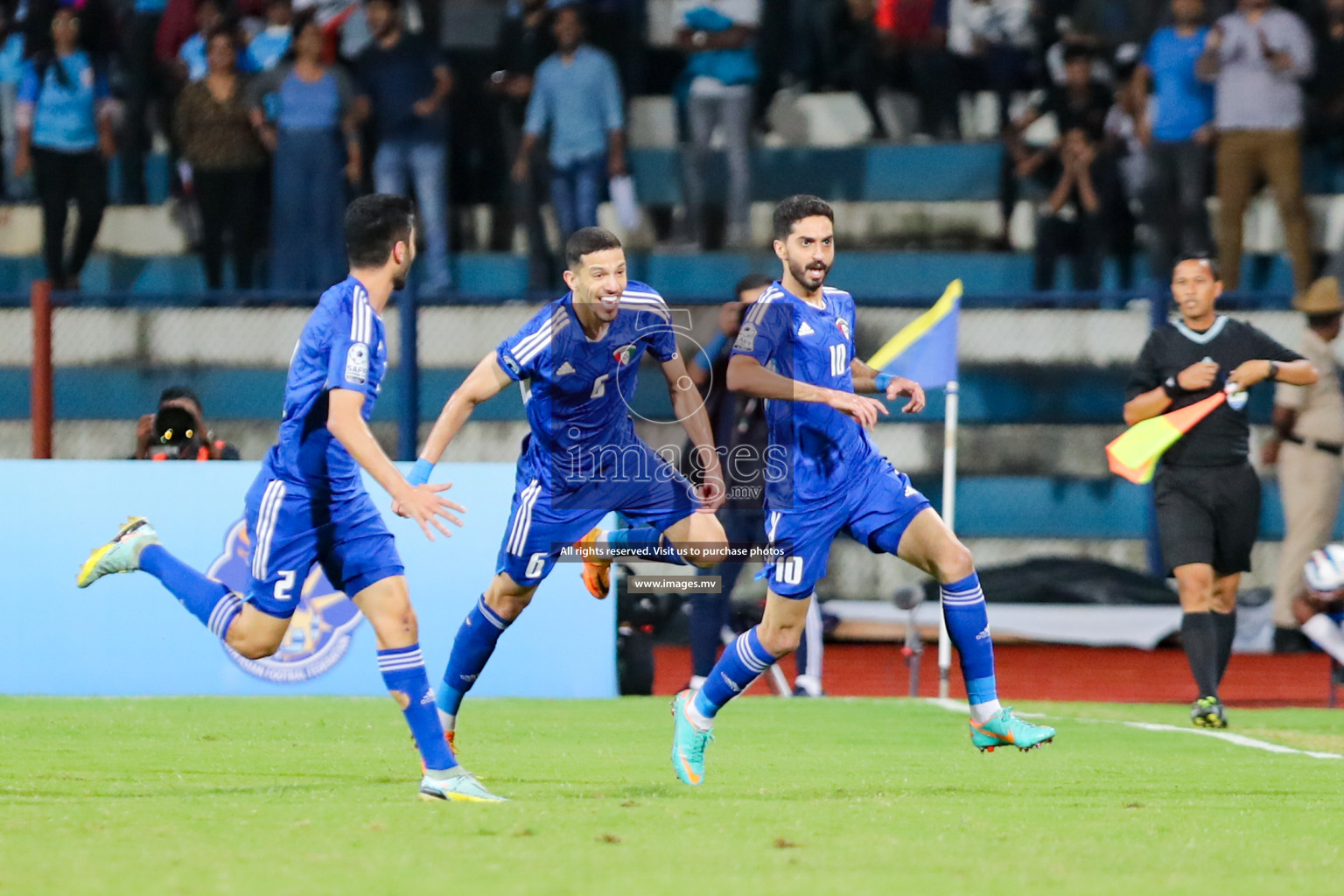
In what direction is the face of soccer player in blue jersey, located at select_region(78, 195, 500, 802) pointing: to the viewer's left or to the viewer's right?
to the viewer's right

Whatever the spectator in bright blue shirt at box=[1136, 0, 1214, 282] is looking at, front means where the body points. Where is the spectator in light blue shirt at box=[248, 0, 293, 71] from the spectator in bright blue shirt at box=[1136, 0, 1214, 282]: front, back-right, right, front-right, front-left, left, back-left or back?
right

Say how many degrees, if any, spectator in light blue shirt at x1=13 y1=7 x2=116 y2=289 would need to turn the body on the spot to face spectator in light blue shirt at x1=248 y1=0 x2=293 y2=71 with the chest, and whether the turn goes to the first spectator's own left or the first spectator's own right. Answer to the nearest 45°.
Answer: approximately 90° to the first spectator's own left

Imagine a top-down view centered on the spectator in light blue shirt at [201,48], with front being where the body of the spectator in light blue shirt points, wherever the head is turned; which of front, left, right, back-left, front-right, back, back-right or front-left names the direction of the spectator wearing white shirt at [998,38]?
left

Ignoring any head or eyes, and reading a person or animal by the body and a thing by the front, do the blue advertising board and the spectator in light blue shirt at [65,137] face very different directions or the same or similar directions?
same or similar directions

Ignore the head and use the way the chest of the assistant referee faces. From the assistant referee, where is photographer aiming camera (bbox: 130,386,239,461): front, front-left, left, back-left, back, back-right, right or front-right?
right

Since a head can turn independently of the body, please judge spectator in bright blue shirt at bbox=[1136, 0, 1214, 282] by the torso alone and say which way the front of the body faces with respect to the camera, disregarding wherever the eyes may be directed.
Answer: toward the camera

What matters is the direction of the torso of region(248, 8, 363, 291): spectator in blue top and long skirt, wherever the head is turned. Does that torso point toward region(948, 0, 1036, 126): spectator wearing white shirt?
no

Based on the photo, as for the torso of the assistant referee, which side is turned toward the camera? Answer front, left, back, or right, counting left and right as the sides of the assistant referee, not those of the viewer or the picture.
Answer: front

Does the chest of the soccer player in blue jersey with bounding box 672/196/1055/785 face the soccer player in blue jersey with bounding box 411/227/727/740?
no

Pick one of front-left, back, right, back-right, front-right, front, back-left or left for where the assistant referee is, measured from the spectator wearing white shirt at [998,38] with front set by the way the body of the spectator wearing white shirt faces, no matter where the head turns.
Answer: front

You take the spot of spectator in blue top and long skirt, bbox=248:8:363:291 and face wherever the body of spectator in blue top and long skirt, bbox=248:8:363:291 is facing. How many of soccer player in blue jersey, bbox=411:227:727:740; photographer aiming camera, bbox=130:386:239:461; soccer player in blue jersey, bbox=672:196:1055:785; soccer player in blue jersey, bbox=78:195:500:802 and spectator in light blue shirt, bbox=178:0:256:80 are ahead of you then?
4

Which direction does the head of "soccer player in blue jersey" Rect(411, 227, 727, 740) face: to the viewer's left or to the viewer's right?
to the viewer's right

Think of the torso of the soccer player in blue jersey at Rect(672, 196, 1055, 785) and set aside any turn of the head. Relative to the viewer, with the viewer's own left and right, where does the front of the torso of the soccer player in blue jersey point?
facing the viewer and to the right of the viewer

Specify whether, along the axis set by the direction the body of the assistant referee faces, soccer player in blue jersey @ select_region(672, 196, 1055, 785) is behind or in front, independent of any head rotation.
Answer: in front

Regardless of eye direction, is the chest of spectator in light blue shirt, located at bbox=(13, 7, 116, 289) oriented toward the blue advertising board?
yes

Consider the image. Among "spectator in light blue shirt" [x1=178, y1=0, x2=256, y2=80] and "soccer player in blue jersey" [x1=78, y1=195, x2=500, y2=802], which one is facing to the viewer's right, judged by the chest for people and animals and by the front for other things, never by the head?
the soccer player in blue jersey
